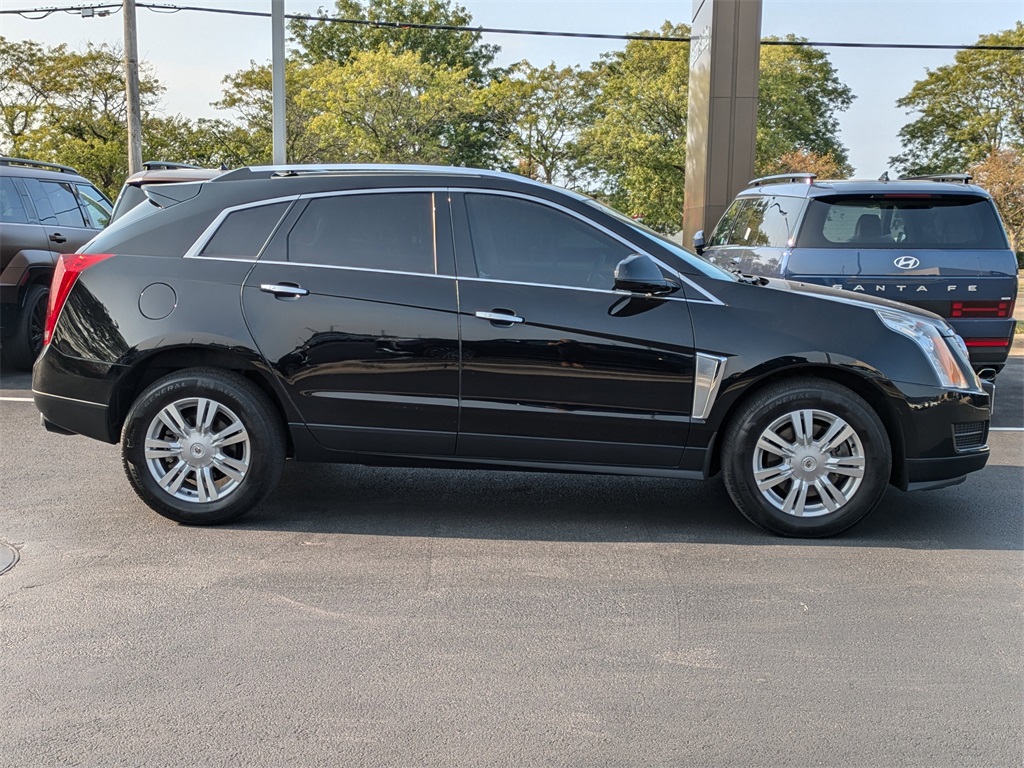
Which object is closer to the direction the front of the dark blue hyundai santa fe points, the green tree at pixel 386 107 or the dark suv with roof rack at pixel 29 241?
the green tree

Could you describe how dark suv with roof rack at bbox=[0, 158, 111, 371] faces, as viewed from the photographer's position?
facing away from the viewer and to the right of the viewer

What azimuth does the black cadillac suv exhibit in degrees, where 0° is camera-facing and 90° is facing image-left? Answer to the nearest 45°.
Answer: approximately 270°

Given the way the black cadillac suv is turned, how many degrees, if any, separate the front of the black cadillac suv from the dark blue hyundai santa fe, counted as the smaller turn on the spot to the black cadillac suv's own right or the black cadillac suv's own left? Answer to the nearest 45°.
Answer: approximately 45° to the black cadillac suv's own left

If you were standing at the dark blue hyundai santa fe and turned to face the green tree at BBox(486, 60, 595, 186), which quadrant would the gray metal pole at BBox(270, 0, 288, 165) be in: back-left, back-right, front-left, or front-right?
front-left

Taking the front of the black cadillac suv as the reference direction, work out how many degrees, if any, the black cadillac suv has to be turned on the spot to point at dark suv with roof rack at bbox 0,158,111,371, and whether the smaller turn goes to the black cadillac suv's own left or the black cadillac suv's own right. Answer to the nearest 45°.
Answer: approximately 135° to the black cadillac suv's own left

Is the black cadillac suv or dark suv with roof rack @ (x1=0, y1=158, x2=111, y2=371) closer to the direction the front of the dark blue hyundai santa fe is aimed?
the dark suv with roof rack

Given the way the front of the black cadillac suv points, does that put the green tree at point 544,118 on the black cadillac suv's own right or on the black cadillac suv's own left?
on the black cadillac suv's own left

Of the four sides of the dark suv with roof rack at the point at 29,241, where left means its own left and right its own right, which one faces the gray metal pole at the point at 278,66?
front

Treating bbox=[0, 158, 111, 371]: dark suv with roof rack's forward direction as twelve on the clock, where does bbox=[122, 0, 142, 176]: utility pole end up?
The utility pole is roughly at 11 o'clock from the dark suv with roof rack.

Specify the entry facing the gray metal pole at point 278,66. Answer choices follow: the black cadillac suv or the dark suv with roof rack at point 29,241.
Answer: the dark suv with roof rack

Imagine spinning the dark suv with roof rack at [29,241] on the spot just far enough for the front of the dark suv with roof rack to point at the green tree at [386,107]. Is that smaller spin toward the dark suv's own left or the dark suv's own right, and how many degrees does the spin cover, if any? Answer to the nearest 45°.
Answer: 0° — it already faces it

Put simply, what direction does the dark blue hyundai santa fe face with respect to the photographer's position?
facing away from the viewer and to the left of the viewer
